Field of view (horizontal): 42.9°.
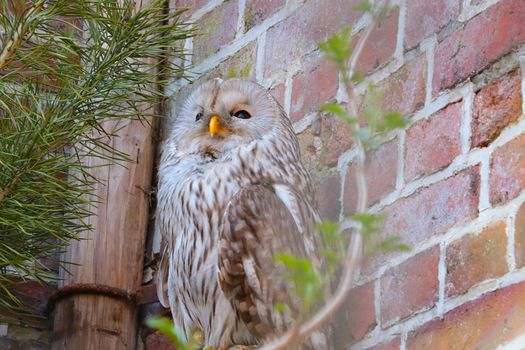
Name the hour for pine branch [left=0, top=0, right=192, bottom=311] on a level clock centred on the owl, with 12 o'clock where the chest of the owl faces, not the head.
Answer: The pine branch is roughly at 1 o'clock from the owl.

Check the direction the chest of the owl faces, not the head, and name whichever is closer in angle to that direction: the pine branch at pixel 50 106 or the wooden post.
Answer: the pine branch

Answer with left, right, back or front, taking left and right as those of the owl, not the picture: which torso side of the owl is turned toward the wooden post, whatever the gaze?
right

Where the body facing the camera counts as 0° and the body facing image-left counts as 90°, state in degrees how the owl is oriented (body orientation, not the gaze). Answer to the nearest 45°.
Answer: approximately 45°
